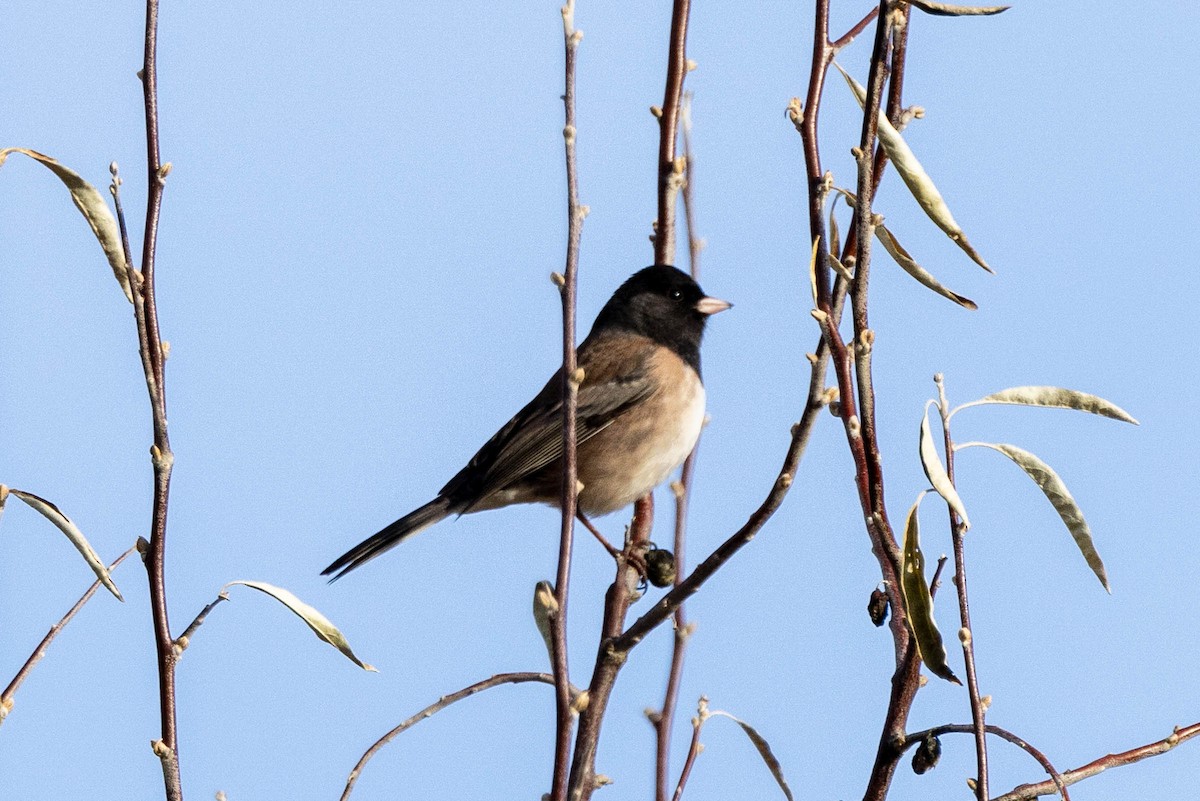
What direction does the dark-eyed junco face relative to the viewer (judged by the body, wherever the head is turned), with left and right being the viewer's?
facing to the right of the viewer
